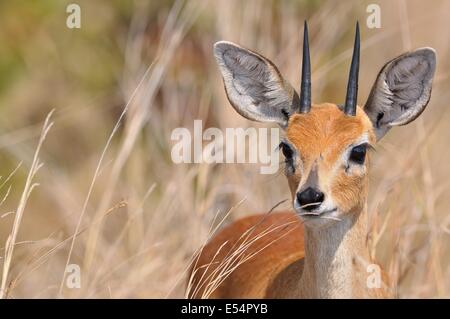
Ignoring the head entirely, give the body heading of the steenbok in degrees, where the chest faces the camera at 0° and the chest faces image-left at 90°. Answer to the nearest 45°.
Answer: approximately 315°
